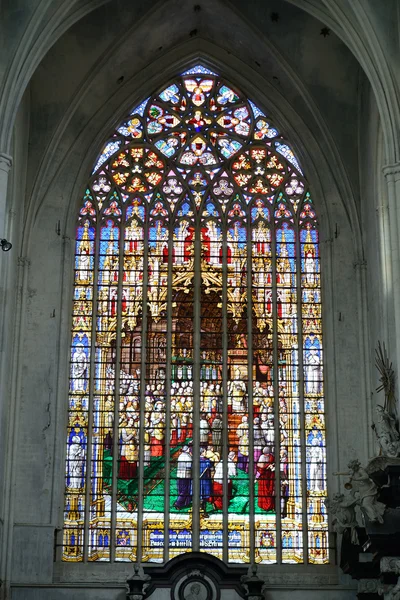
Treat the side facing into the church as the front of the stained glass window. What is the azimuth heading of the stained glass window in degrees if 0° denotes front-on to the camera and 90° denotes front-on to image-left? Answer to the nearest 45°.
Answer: approximately 0°

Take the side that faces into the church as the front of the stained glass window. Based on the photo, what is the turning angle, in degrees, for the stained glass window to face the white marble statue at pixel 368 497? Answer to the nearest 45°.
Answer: approximately 45° to its left
